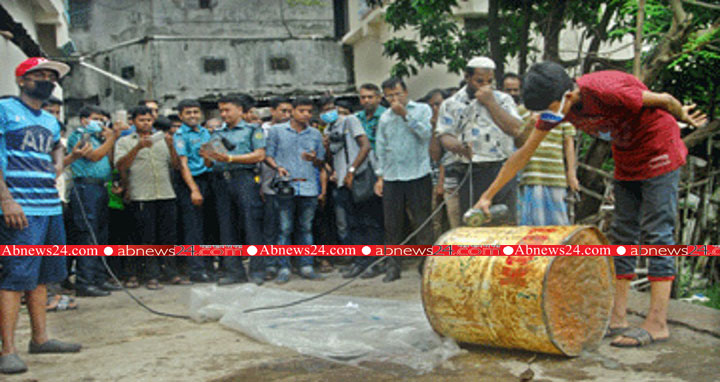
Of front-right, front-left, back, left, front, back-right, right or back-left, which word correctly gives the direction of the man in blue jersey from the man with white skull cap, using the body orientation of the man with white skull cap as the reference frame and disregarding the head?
front-right

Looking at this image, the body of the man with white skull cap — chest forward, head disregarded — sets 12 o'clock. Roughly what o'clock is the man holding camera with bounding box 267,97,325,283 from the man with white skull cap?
The man holding camera is roughly at 4 o'clock from the man with white skull cap.

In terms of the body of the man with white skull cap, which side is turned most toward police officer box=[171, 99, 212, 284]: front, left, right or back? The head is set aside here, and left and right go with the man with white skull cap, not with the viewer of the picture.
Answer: right

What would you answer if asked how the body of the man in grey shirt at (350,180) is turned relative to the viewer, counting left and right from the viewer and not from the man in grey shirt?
facing the viewer and to the left of the viewer

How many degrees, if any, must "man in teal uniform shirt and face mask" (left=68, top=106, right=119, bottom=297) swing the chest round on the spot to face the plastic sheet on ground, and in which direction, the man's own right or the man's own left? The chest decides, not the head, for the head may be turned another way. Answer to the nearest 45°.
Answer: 0° — they already face it

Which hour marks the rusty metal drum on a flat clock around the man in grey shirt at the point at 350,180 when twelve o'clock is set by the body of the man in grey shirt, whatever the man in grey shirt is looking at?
The rusty metal drum is roughly at 10 o'clock from the man in grey shirt.

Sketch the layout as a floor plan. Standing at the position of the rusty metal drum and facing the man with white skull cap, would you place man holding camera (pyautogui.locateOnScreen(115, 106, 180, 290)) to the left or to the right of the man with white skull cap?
left

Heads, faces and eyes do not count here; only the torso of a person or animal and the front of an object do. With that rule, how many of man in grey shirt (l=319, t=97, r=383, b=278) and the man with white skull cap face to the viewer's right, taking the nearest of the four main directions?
0

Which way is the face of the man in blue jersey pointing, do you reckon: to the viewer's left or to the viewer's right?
to the viewer's right

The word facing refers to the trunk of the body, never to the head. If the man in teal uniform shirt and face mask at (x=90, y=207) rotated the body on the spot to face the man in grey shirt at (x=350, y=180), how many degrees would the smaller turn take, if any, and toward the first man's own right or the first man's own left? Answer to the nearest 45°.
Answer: approximately 45° to the first man's own left

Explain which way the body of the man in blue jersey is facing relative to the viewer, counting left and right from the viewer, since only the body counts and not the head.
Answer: facing the viewer and to the right of the viewer

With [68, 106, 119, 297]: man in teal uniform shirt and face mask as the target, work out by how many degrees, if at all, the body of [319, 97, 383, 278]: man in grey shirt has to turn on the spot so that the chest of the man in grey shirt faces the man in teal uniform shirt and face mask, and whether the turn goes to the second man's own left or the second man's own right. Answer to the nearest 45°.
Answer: approximately 45° to the second man's own right
